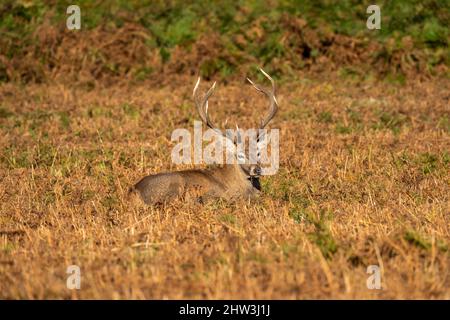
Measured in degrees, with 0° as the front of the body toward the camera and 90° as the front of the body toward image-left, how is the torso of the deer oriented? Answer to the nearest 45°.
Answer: approximately 270°
